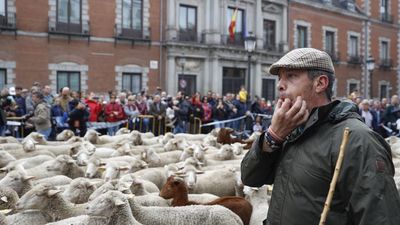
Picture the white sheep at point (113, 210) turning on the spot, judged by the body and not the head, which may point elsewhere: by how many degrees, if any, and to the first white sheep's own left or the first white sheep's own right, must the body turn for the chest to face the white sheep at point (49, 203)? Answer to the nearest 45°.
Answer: approximately 45° to the first white sheep's own right

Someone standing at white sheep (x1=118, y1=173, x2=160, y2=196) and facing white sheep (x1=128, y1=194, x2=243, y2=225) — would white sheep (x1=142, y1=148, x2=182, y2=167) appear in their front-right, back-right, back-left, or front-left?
back-left

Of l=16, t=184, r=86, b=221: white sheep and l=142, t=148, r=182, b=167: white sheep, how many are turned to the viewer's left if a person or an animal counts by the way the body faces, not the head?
2

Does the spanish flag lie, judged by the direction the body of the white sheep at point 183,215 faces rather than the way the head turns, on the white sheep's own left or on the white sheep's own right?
on the white sheep's own right

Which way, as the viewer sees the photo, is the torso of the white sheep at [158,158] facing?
to the viewer's left

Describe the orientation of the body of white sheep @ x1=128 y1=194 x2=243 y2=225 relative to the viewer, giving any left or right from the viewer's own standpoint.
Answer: facing to the left of the viewer

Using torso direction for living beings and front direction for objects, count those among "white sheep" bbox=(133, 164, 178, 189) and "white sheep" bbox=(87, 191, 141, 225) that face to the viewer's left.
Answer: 1

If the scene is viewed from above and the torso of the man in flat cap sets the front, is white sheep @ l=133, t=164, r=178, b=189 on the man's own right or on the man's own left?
on the man's own right

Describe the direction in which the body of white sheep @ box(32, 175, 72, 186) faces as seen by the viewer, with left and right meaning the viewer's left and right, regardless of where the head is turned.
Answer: facing to the left of the viewer

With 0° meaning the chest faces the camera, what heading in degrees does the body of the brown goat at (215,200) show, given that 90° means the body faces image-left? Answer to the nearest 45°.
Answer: approximately 90°
